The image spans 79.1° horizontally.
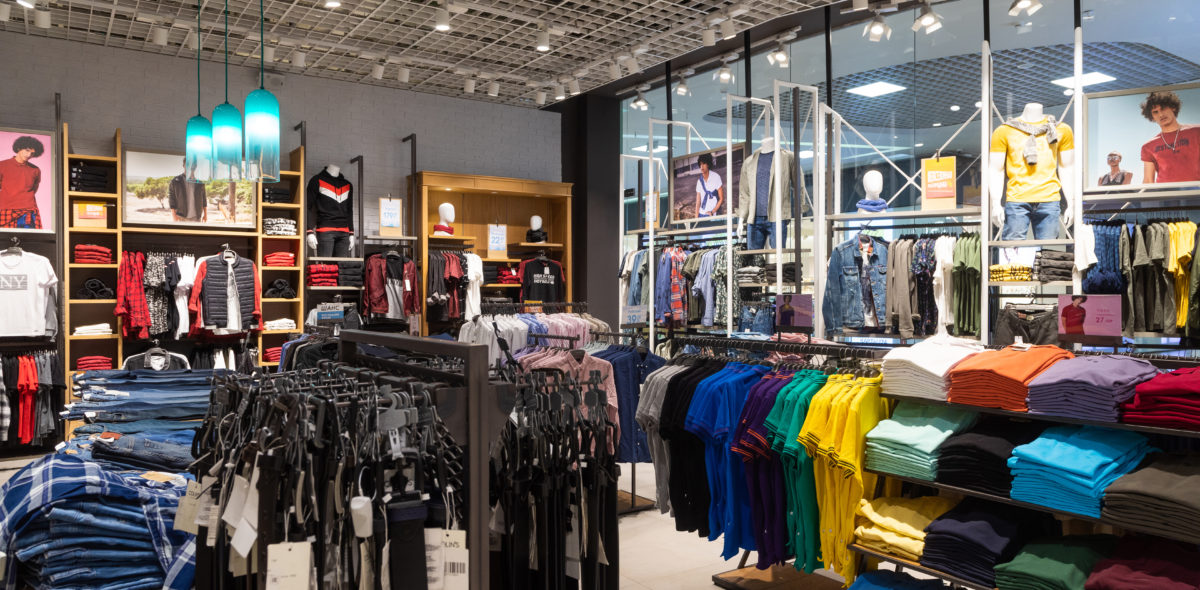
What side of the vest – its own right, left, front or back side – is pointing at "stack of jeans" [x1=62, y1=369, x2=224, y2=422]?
front

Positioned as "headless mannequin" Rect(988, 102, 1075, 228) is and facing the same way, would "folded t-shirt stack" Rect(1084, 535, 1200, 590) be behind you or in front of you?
in front

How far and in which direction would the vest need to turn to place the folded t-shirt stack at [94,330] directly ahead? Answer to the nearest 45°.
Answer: approximately 90° to its right

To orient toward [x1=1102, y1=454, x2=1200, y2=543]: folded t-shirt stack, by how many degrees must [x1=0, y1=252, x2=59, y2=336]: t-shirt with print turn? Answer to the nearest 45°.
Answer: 0° — it already faces it

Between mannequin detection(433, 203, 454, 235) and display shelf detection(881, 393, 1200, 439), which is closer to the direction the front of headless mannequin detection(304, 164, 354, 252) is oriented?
the display shelf

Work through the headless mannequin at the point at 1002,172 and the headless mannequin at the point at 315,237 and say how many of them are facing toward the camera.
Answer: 2

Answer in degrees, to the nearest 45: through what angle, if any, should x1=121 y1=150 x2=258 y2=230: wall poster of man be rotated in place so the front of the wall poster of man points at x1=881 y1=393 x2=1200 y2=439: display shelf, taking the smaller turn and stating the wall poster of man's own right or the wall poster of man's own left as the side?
0° — it already faces it

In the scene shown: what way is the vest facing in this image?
toward the camera

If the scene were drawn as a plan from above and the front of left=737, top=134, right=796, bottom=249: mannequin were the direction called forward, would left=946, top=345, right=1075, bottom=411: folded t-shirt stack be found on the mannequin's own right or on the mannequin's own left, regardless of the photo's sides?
on the mannequin's own left

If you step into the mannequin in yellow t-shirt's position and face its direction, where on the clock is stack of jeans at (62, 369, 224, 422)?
The stack of jeans is roughly at 1 o'clock from the mannequin in yellow t-shirt.

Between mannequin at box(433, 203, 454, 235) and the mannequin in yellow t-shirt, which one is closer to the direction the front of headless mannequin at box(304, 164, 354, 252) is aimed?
the mannequin in yellow t-shirt

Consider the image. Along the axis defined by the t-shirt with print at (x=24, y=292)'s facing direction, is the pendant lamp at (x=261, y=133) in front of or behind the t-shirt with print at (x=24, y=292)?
in front

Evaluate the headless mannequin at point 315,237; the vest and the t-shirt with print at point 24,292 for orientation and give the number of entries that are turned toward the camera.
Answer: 3

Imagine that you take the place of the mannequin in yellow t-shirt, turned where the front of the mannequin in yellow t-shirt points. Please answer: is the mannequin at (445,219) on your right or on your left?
on your right

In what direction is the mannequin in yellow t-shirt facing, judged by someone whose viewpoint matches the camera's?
facing the viewer
